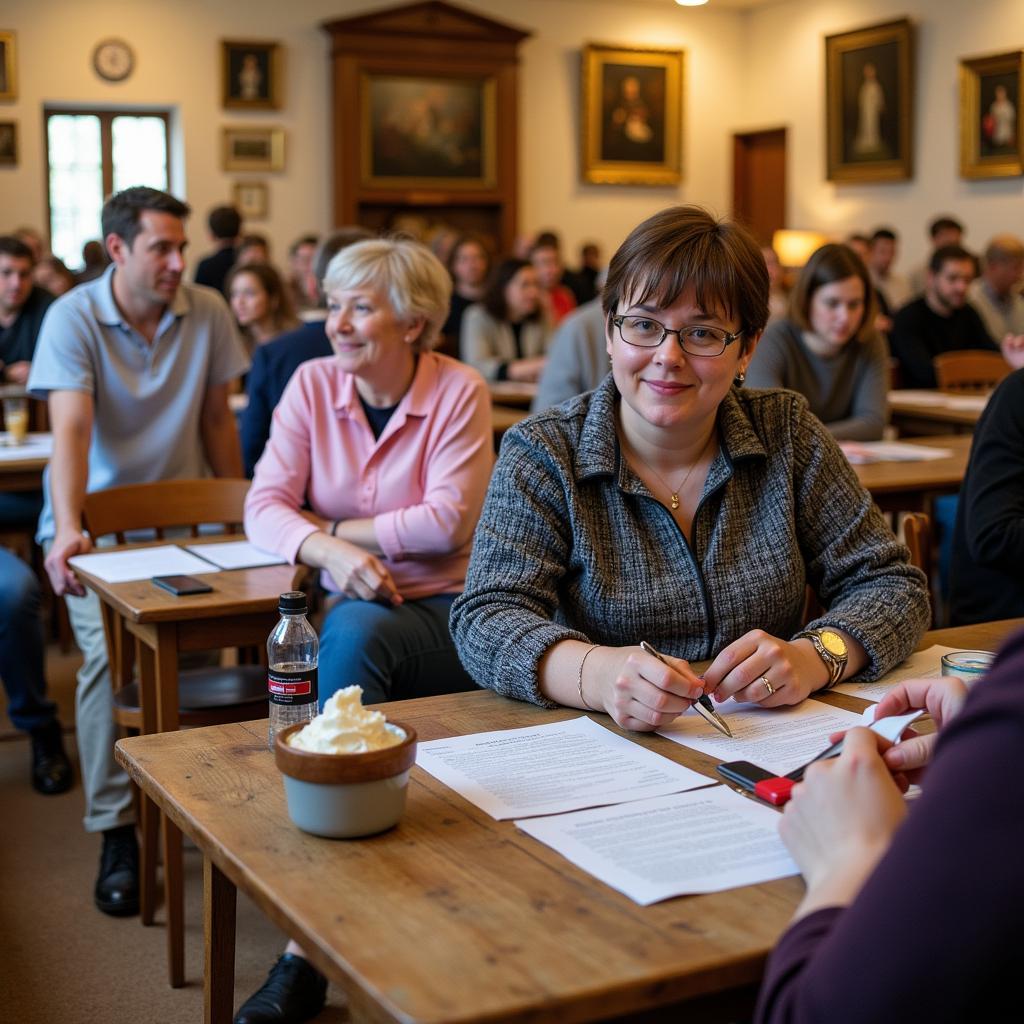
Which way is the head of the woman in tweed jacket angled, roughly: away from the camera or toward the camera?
toward the camera

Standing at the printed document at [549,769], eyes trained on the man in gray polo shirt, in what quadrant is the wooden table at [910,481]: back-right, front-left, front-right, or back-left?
front-right

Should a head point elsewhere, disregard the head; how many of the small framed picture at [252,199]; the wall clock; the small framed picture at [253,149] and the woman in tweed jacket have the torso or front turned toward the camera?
4

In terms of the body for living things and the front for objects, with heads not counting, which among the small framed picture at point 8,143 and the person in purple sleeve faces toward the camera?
the small framed picture

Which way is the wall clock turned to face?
toward the camera

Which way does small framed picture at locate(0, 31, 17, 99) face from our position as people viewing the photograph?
facing the viewer

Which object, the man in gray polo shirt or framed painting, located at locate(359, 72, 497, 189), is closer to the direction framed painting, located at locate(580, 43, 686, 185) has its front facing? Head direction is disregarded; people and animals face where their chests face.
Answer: the man in gray polo shirt

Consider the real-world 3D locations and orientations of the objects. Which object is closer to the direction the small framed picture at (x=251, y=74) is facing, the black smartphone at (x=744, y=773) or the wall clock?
the black smartphone

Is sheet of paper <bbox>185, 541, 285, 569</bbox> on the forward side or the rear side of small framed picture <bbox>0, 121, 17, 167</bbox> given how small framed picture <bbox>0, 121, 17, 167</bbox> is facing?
on the forward side

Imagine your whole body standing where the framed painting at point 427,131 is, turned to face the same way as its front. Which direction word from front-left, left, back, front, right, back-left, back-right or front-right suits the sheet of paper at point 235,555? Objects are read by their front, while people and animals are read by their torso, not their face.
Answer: front

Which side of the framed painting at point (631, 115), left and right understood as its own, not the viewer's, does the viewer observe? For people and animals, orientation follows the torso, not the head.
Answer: front

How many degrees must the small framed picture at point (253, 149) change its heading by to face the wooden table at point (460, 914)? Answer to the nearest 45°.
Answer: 0° — it already faces it

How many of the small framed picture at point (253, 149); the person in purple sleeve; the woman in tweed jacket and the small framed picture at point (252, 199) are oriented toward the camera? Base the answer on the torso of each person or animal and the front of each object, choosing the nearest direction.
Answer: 3

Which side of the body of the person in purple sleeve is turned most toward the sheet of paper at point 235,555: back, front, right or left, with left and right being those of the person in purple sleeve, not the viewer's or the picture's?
front

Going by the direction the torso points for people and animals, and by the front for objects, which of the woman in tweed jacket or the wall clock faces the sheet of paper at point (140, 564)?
the wall clock

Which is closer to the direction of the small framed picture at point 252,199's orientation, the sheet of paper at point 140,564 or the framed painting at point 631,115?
the sheet of paper

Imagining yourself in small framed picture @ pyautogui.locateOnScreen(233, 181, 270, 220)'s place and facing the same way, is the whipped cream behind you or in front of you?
in front

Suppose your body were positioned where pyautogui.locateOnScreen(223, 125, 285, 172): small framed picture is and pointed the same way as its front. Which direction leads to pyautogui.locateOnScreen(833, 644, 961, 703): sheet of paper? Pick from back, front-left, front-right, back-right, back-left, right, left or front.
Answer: front
